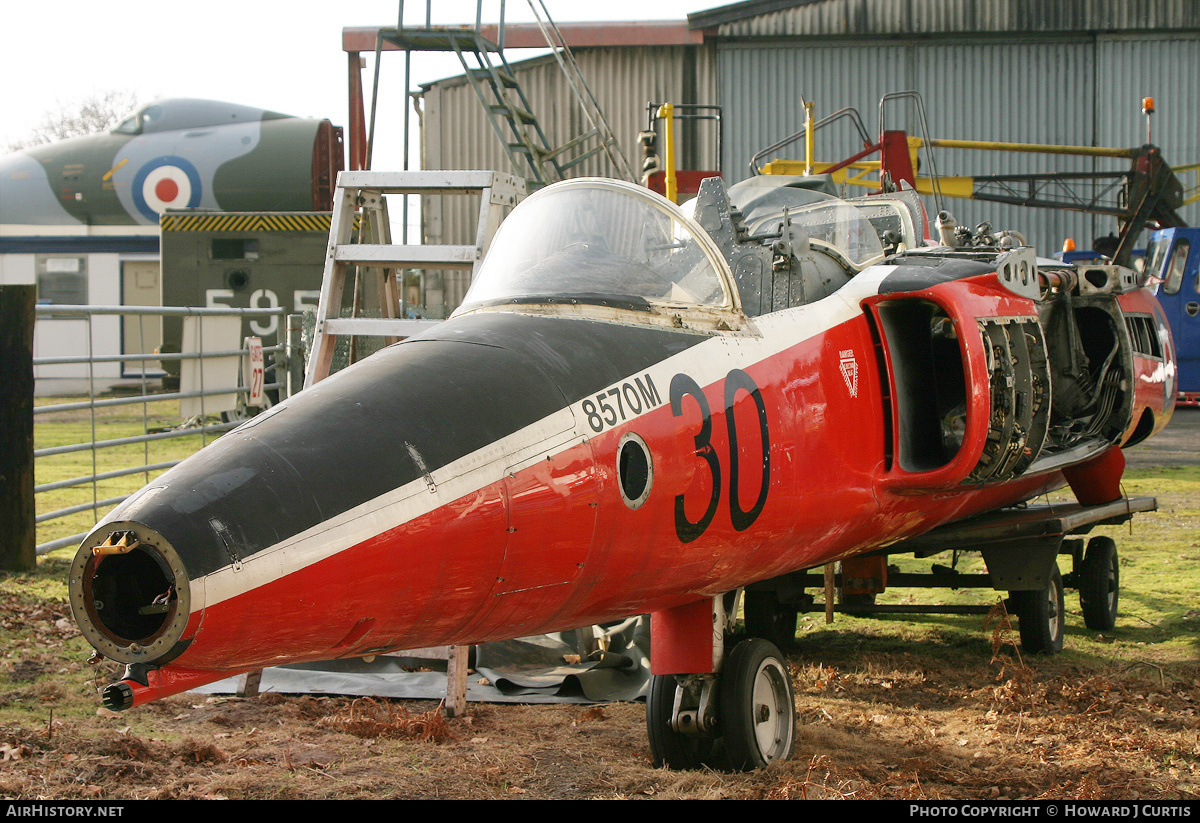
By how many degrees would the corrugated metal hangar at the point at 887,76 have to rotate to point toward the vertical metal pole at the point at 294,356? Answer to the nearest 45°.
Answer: approximately 45° to its right

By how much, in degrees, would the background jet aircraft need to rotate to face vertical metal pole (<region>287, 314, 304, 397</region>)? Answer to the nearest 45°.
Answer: approximately 90° to its left

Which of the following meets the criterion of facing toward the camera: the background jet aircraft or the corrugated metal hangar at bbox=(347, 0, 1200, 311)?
the corrugated metal hangar

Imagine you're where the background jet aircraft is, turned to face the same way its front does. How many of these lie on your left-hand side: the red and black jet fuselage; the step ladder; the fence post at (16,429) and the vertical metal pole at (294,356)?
4

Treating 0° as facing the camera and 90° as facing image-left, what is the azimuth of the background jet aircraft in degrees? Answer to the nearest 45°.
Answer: approximately 90°

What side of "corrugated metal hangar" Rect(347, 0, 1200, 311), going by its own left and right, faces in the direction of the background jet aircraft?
right

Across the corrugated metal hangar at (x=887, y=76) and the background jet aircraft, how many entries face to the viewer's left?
1

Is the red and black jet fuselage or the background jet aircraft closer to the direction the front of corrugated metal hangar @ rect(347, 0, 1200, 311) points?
the red and black jet fuselage

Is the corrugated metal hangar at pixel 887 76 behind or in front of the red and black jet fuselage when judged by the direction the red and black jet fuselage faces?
behind

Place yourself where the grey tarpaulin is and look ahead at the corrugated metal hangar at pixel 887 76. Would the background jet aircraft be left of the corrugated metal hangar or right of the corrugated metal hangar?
left

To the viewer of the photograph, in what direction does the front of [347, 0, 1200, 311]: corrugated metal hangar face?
facing the viewer

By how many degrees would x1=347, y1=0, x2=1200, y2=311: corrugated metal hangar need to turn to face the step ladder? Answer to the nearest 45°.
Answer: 0° — it already faces it

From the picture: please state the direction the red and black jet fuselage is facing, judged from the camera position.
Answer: facing the viewer and to the left of the viewer

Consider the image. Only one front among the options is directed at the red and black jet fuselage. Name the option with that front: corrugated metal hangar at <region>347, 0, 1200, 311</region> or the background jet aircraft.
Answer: the corrugated metal hangar

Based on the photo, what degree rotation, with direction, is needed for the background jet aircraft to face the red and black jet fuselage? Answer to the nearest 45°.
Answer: approximately 90° to its left
